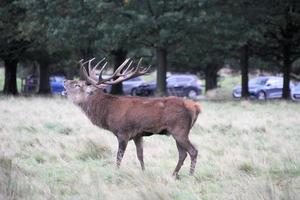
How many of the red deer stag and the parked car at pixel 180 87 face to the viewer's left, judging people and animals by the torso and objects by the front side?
2

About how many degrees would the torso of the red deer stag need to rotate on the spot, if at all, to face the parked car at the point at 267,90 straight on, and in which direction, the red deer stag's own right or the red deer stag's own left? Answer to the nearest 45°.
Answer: approximately 90° to the red deer stag's own right

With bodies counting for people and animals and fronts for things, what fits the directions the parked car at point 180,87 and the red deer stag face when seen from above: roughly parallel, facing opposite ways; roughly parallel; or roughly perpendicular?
roughly parallel

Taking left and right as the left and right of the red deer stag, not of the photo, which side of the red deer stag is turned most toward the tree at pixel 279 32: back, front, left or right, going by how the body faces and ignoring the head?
right

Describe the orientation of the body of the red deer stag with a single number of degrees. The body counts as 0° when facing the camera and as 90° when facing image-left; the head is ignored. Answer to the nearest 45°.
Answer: approximately 90°

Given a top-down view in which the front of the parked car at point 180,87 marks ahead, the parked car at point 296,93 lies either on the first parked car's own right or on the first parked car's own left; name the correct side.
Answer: on the first parked car's own left

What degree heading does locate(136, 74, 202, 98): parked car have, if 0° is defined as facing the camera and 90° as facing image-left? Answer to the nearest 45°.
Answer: approximately 90°
